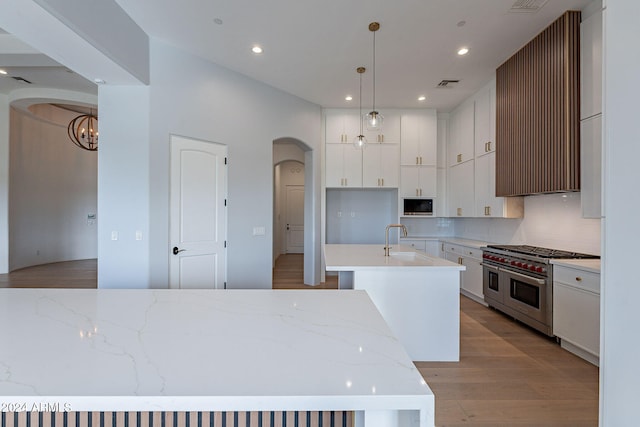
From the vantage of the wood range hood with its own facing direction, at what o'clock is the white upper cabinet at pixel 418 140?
The white upper cabinet is roughly at 3 o'clock from the wood range hood.

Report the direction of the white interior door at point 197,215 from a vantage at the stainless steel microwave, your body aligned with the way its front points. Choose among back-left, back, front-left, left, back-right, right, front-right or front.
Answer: front-right

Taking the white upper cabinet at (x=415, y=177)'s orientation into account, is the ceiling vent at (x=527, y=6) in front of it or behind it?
in front

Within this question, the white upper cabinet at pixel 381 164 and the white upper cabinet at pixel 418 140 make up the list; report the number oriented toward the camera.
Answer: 2

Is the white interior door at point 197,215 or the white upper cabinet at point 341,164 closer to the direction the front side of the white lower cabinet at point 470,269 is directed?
the white interior door

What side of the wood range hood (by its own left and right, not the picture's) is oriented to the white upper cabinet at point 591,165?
left

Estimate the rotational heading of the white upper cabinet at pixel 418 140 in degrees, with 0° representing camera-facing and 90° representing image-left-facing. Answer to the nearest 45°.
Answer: approximately 0°

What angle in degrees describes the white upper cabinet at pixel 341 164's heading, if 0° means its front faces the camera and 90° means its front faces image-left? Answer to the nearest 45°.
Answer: approximately 0°

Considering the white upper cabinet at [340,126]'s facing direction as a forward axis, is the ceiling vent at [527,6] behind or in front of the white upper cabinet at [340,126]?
in front

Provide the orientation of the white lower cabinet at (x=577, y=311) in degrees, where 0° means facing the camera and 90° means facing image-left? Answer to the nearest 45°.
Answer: approximately 45°
